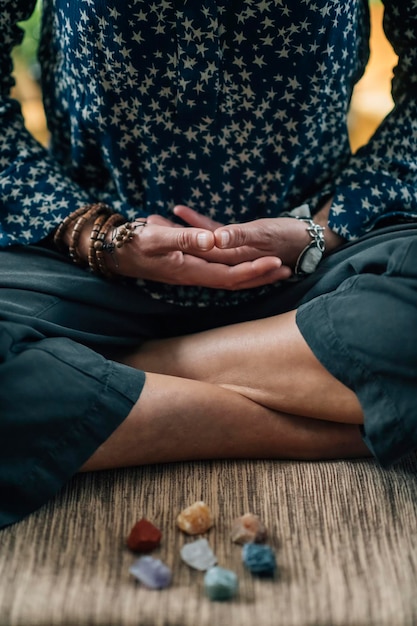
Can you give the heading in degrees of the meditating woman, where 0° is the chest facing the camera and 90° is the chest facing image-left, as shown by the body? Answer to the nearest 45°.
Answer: approximately 0°
